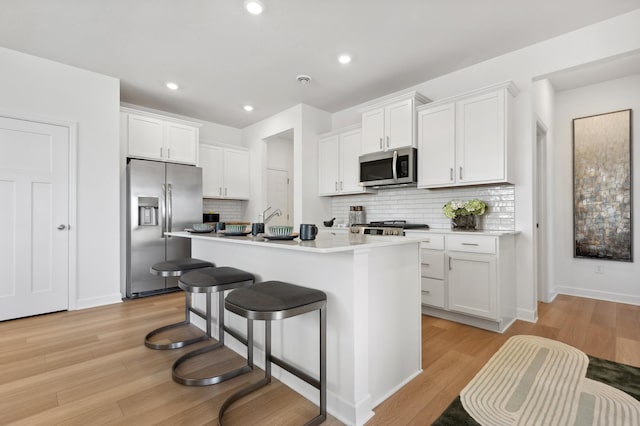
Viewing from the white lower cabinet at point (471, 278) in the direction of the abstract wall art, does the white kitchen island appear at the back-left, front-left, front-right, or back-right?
back-right

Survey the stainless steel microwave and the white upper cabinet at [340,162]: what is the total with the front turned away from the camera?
0

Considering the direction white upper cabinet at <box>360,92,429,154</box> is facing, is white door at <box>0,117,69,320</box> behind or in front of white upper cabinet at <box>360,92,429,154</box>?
in front

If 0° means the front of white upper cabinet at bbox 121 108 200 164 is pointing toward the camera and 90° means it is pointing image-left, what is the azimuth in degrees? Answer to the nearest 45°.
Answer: approximately 315°

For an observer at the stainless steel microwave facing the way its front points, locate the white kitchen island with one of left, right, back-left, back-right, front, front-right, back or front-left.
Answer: front-left

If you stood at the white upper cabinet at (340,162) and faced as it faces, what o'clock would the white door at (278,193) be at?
The white door is roughly at 3 o'clock from the white upper cabinet.

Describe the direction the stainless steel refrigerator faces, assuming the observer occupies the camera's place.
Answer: facing the viewer and to the right of the viewer

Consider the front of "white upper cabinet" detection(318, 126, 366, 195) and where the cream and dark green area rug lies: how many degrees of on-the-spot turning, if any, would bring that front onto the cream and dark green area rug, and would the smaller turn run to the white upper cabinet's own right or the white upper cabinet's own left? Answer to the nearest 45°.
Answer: approximately 90° to the white upper cabinet's own left

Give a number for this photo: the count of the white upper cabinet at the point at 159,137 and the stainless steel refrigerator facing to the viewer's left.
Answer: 0
